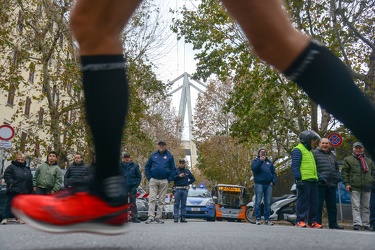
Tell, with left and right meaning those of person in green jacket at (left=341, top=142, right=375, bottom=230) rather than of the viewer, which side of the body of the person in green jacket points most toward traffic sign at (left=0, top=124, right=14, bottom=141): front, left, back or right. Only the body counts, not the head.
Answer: right

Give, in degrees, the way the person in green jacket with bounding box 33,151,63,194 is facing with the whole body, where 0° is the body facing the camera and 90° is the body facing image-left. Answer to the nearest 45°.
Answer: approximately 0°

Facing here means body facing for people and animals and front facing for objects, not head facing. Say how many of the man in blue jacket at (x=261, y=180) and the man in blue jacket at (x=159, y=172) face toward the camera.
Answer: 2

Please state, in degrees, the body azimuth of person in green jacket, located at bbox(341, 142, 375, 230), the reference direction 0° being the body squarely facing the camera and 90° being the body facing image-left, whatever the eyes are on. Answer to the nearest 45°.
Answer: approximately 0°

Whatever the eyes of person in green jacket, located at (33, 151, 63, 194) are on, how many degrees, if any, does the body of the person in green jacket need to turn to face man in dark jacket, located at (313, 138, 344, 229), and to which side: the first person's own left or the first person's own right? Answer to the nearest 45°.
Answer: approximately 45° to the first person's own left
